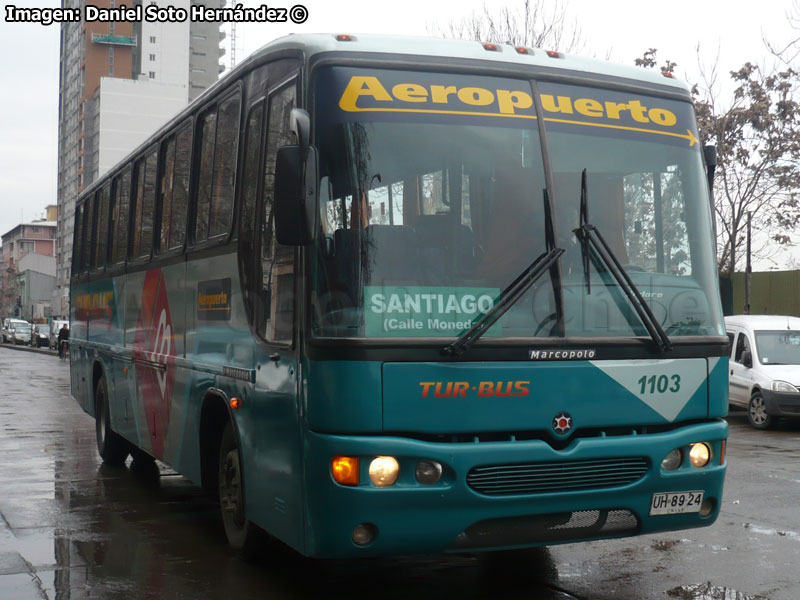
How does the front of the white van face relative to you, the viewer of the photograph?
facing the viewer and to the right of the viewer
